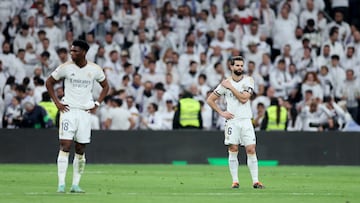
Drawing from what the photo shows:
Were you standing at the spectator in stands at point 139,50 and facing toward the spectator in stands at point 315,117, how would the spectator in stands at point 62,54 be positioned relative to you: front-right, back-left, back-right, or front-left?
back-right

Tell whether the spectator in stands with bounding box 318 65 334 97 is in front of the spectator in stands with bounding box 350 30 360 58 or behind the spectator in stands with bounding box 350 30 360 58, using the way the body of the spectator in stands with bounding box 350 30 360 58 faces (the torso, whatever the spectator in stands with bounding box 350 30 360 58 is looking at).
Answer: in front

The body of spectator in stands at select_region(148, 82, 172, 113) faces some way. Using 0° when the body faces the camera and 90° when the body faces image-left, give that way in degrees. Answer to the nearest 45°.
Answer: approximately 0°

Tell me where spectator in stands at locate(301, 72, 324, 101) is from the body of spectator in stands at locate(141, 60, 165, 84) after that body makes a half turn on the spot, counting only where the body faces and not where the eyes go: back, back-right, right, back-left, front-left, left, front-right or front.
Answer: right

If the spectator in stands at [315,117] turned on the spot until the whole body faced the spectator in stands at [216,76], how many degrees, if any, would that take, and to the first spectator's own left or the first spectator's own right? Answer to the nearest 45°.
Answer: approximately 90° to the first spectator's own right

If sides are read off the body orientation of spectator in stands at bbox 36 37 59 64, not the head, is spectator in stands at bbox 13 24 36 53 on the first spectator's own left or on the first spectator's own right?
on the first spectator's own right
